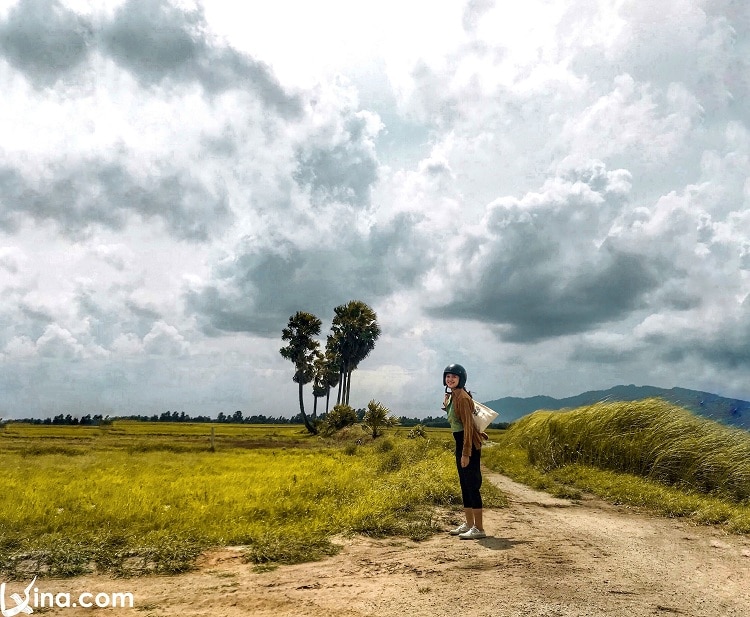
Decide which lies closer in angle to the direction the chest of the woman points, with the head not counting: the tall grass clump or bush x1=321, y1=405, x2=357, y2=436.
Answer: the bush

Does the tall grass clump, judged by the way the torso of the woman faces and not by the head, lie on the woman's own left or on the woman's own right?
on the woman's own right

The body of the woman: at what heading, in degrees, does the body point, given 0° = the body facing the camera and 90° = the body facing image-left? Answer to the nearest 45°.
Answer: approximately 90°

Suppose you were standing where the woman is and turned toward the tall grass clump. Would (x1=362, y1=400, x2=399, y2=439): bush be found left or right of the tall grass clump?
left

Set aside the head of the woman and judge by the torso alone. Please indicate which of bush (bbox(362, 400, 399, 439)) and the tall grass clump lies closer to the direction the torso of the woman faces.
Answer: the bush

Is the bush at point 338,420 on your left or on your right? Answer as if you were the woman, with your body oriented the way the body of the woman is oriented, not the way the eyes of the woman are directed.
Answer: on your right

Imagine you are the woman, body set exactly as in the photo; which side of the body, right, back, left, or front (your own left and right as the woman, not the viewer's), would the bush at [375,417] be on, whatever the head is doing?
right
